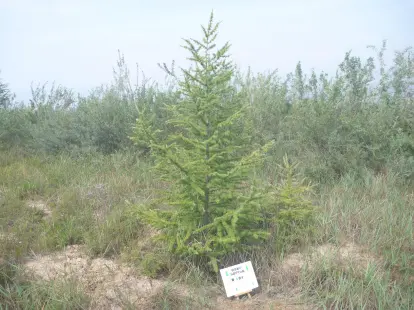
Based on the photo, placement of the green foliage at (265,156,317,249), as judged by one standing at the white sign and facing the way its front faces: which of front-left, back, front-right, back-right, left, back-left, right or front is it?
back-left

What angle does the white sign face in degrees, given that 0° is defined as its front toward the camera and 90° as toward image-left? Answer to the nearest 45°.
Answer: approximately 0°
